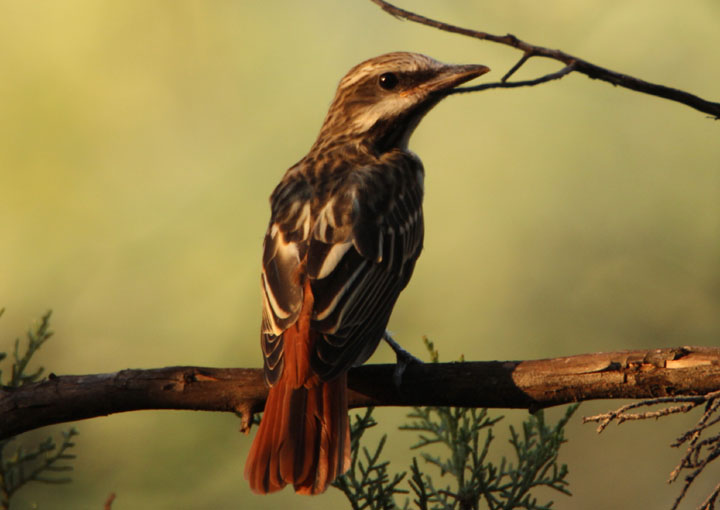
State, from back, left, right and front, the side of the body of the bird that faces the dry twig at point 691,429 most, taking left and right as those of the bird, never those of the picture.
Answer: right

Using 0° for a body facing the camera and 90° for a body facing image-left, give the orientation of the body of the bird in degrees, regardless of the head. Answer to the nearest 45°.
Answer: approximately 225°

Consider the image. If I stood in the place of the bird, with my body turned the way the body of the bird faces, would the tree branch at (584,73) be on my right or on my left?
on my right

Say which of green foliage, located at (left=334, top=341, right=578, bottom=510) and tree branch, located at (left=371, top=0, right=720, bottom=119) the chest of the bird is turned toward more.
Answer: the green foliage
